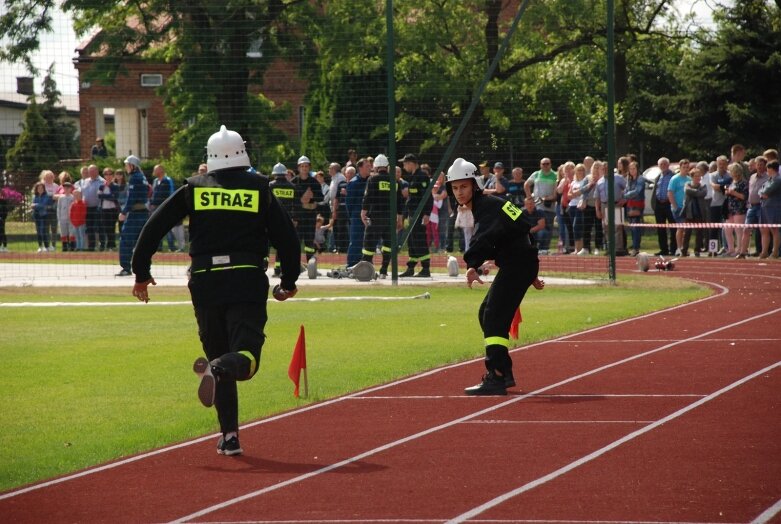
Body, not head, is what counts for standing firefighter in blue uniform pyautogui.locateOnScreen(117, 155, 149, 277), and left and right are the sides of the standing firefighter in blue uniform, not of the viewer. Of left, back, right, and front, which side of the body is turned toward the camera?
left

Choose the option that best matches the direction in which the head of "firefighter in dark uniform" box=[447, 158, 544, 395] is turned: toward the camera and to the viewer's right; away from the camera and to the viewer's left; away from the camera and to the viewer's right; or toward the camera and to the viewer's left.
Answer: toward the camera and to the viewer's left

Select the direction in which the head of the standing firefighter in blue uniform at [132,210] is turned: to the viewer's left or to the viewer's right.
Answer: to the viewer's left

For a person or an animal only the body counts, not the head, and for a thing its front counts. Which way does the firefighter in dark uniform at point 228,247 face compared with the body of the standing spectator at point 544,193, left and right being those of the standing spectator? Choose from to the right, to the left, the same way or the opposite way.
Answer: the opposite way

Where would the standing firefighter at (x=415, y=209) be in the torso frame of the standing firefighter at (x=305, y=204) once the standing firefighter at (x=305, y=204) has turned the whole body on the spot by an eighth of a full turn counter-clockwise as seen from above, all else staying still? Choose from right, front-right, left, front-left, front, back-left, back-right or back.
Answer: front

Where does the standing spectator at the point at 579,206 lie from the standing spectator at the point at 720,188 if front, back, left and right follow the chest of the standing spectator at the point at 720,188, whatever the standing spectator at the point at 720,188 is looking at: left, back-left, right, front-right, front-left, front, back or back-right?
right

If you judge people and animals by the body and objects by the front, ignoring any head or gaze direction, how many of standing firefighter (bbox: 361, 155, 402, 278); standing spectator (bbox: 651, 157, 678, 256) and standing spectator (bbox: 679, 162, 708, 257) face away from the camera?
1

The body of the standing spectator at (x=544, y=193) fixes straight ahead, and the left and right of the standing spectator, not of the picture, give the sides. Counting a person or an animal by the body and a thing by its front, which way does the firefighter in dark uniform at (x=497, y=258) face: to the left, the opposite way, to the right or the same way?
to the right

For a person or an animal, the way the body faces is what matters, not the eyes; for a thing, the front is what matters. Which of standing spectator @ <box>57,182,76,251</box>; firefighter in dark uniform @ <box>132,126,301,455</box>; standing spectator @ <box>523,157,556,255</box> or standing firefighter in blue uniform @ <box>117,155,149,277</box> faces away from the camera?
the firefighter in dark uniform

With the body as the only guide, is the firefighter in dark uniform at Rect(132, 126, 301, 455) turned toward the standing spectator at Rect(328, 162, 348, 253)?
yes

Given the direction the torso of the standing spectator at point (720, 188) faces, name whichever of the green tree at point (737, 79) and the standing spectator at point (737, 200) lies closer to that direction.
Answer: the standing spectator

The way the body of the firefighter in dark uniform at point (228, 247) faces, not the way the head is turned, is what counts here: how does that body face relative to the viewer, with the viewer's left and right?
facing away from the viewer

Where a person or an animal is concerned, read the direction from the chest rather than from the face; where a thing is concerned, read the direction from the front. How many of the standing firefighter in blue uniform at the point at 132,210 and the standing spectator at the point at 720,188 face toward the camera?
1

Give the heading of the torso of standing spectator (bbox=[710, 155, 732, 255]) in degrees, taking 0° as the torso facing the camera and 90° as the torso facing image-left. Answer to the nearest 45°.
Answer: approximately 0°
